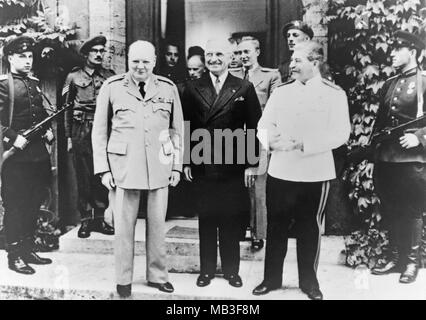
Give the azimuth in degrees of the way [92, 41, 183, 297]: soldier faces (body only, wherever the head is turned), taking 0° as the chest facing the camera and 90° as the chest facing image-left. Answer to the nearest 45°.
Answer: approximately 0°

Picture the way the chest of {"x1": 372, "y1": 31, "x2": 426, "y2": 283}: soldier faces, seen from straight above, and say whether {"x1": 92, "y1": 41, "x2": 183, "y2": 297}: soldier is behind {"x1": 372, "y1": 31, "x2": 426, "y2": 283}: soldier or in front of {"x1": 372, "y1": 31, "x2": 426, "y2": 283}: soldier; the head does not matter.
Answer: in front

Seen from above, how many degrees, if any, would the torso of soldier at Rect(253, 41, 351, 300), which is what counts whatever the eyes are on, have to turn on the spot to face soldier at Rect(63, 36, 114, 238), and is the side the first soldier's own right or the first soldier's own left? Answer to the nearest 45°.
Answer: approximately 45° to the first soldier's own right

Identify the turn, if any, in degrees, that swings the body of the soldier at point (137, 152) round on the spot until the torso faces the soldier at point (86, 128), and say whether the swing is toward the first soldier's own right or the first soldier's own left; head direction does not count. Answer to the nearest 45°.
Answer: approximately 135° to the first soldier's own right

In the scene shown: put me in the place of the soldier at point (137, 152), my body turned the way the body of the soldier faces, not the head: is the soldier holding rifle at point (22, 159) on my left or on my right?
on my right

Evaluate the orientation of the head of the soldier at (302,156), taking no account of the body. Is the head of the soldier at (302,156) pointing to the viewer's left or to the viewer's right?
to the viewer's left

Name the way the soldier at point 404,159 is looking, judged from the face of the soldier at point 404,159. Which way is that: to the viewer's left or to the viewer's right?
to the viewer's left

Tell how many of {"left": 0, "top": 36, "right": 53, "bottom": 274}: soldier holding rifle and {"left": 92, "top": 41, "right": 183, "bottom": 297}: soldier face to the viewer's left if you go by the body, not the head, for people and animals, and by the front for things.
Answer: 0

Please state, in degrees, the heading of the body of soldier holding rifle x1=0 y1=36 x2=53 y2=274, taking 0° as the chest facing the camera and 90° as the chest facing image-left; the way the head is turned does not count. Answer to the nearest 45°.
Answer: approximately 315°
